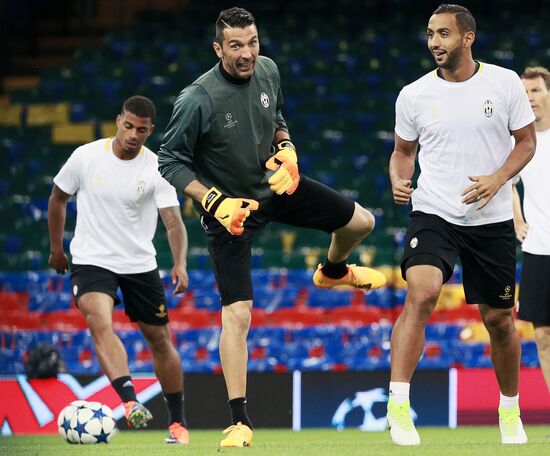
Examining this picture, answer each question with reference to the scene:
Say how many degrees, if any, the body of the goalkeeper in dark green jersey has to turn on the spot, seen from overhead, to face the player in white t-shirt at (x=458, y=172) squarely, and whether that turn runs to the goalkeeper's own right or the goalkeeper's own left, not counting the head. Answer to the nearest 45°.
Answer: approximately 45° to the goalkeeper's own left

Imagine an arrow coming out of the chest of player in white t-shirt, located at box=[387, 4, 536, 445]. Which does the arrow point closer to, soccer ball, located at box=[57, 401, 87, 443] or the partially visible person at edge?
the soccer ball

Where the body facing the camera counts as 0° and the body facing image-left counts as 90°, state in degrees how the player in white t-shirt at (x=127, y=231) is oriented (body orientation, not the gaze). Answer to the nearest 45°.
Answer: approximately 0°

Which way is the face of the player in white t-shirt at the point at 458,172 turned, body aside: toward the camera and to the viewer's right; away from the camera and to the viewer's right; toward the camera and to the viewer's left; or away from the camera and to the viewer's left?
toward the camera and to the viewer's left

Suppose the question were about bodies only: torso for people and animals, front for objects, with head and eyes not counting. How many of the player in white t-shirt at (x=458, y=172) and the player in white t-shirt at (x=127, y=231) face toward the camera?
2

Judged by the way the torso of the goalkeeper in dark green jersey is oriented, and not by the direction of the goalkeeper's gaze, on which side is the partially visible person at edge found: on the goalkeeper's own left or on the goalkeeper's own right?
on the goalkeeper's own left

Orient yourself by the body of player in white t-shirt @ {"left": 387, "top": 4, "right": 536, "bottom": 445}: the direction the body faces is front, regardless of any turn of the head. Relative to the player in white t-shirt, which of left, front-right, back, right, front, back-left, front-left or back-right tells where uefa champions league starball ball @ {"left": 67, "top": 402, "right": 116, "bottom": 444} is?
right

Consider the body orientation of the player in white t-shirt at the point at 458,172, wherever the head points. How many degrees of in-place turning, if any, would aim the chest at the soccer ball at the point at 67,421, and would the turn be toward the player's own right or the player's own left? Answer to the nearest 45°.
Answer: approximately 90° to the player's own right
